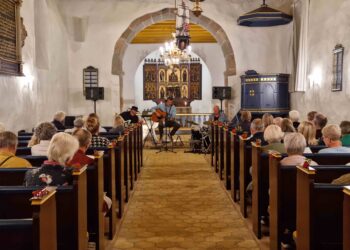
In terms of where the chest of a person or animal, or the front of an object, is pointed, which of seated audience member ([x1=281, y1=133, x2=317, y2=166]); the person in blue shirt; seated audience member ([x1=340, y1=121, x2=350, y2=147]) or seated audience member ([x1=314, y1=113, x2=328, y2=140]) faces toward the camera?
the person in blue shirt

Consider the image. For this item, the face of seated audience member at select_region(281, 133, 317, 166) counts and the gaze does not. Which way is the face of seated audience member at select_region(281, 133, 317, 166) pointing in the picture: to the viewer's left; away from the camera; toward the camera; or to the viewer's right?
away from the camera

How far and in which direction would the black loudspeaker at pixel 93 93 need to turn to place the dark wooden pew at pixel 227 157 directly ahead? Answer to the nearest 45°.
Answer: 0° — it already faces it

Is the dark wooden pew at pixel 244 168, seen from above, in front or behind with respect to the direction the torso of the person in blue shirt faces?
in front

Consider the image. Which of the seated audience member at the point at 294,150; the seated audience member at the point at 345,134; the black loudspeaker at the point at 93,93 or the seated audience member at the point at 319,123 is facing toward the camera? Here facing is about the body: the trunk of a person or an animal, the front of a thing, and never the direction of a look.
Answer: the black loudspeaker

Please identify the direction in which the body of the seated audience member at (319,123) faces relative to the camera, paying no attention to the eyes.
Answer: away from the camera

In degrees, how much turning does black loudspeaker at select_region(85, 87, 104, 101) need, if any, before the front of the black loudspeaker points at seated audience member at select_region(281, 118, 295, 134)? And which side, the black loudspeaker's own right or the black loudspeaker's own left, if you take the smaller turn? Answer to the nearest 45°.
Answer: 0° — it already faces them

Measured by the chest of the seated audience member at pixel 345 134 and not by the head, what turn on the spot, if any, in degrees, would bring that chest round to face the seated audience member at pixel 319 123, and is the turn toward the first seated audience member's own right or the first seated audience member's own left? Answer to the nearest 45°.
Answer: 0° — they already face them

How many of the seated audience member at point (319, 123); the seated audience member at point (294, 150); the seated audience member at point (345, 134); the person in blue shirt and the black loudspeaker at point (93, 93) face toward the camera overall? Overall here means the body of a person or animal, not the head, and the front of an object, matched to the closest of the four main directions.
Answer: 2

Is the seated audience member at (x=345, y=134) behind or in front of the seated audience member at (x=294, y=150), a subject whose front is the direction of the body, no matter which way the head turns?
in front

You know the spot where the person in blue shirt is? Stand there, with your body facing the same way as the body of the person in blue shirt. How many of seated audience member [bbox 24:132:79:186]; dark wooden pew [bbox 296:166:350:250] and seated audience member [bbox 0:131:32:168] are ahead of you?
3

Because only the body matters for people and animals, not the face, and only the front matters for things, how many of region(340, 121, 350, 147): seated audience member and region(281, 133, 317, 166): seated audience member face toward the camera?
0

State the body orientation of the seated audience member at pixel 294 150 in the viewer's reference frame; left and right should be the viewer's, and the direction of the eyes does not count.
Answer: facing away from the viewer

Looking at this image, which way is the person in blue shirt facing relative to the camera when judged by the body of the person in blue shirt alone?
toward the camera

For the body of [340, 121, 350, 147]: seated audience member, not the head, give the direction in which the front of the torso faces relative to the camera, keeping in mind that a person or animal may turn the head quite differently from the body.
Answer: away from the camera
